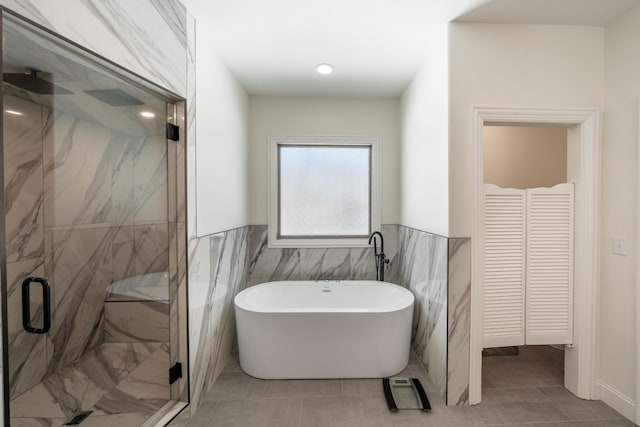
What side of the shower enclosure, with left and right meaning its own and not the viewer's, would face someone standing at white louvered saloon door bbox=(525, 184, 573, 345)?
front

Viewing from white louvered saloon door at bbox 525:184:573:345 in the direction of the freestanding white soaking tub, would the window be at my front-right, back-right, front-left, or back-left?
front-right

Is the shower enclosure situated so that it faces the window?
no

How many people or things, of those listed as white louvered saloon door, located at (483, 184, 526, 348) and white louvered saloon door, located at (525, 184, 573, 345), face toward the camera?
2

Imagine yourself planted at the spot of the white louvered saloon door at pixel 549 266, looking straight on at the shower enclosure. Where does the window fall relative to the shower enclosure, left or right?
right

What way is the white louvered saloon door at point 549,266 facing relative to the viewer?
toward the camera

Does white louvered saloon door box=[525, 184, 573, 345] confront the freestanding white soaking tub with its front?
no

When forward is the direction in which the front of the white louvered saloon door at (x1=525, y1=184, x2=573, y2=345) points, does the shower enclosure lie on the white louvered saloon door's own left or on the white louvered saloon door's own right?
on the white louvered saloon door's own right

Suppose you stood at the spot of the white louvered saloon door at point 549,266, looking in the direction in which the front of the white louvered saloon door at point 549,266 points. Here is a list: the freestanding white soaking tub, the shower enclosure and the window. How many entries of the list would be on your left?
0

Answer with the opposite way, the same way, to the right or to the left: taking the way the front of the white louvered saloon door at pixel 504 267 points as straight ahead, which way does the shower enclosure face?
to the left

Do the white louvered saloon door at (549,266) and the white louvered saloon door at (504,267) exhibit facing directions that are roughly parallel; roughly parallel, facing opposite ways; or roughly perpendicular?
roughly parallel

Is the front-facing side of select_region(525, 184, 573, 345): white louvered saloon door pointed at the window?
no

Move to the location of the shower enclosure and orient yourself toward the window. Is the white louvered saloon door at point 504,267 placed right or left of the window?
right

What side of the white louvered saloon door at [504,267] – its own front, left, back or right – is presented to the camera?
front
